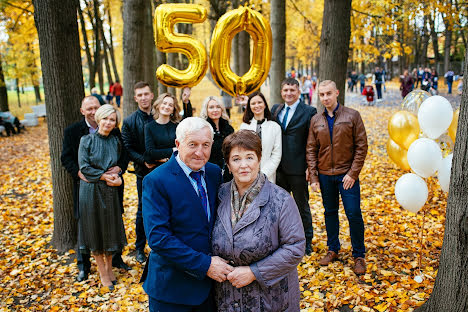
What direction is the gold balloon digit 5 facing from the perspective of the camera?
toward the camera

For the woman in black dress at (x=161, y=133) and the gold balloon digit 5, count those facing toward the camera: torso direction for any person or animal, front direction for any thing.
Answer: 2

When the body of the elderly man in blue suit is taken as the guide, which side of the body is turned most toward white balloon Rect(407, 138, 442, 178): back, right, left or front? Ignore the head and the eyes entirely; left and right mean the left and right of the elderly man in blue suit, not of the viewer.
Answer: left

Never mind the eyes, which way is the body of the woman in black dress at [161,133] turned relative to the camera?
toward the camera

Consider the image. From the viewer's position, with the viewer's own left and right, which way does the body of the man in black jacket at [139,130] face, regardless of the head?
facing the viewer and to the right of the viewer

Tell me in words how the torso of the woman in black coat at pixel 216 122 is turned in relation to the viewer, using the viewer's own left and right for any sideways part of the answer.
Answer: facing the viewer

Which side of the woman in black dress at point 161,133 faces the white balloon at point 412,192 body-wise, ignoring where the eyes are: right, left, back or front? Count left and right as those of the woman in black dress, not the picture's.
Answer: left

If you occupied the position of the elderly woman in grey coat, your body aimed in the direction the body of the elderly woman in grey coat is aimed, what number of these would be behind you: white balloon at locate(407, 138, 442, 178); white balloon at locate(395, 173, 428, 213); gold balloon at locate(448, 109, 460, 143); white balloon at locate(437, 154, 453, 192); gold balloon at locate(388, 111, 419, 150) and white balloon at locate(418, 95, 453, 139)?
6

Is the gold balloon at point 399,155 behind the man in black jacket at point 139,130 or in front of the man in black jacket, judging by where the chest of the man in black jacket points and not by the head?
in front
